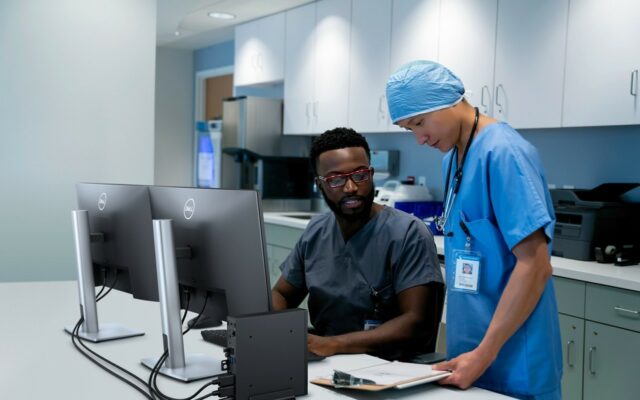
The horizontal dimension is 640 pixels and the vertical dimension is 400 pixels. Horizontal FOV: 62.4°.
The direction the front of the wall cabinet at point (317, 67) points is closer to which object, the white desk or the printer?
the white desk

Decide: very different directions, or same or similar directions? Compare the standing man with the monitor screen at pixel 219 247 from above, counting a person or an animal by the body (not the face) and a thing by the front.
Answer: very different directions

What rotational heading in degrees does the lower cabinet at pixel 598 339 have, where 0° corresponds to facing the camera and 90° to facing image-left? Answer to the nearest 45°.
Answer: approximately 45°

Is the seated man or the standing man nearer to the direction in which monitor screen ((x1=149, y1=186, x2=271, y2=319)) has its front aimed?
the seated man

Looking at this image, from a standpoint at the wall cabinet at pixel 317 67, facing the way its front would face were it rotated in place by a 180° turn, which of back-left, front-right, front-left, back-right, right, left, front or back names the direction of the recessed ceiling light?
left

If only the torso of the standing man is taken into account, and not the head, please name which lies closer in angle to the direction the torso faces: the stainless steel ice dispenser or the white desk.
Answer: the white desk

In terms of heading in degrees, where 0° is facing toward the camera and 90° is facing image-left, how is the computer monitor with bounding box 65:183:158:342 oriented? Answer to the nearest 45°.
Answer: approximately 225°

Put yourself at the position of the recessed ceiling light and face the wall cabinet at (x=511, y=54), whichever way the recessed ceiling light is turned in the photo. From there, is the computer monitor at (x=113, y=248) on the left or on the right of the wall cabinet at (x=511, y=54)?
right

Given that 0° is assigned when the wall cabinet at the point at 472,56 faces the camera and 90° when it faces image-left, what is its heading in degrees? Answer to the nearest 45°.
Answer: approximately 45°
